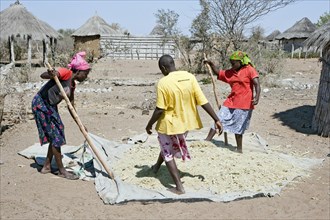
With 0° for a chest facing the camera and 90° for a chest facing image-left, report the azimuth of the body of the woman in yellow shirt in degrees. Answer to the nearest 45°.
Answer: approximately 135°

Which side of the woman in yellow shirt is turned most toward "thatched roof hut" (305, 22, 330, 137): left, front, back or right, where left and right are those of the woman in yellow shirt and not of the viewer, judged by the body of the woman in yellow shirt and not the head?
right

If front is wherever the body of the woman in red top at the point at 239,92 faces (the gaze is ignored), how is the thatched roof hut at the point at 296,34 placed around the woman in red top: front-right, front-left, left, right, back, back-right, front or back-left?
back-right

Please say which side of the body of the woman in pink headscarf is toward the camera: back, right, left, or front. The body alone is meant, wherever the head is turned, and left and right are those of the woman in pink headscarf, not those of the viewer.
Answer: right

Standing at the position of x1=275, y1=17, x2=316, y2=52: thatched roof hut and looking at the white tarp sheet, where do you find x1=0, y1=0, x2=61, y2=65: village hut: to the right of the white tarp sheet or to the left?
right

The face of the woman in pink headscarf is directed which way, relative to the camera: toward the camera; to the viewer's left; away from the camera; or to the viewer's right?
to the viewer's right

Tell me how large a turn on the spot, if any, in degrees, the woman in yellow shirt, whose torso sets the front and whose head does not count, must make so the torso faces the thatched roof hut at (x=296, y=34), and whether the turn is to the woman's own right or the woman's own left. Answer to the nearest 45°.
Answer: approximately 45° to the woman's own right

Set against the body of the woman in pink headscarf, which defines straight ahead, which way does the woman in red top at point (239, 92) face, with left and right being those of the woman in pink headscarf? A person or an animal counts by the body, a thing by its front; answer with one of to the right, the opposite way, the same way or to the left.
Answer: to the right
